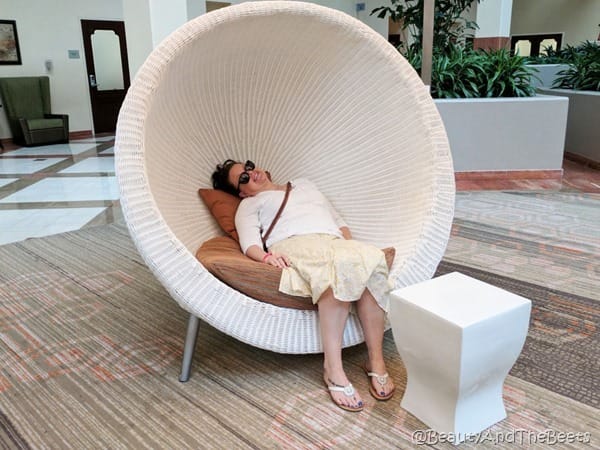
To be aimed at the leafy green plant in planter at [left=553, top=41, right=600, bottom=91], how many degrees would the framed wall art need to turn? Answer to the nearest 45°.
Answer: approximately 45° to its left

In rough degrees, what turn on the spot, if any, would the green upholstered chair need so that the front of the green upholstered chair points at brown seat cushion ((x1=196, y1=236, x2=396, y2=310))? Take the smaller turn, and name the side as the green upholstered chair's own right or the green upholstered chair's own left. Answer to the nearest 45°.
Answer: approximately 45° to the green upholstered chair's own right

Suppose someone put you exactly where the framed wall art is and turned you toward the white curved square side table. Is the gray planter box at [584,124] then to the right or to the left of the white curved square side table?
left

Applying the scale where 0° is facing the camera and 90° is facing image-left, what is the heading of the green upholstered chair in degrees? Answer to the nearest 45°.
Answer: approximately 315°

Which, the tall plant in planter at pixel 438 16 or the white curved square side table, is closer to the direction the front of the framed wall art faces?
the white curved square side table
